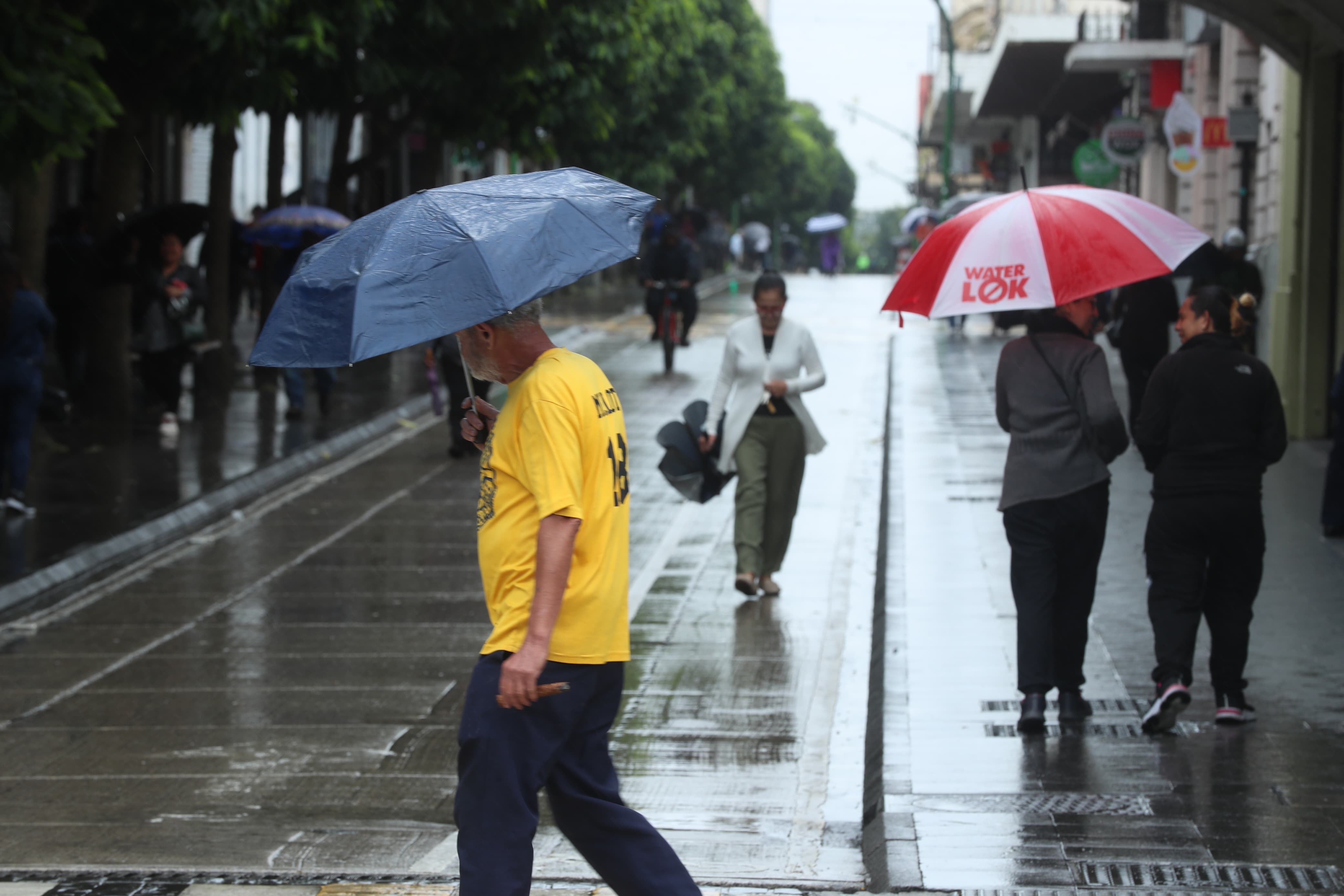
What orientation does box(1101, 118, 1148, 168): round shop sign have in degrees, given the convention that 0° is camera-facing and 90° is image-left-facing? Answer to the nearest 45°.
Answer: approximately 0°

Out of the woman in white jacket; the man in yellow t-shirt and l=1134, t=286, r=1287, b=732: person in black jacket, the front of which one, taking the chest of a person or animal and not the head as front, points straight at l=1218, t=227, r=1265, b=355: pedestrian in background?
the person in black jacket

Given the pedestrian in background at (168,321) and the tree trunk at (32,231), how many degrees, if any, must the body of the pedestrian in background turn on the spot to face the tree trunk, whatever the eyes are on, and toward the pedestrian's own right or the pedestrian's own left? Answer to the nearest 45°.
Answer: approximately 45° to the pedestrian's own right

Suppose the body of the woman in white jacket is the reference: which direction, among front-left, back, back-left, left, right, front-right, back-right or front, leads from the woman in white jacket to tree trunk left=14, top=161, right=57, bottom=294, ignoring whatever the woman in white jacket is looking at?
back-right
